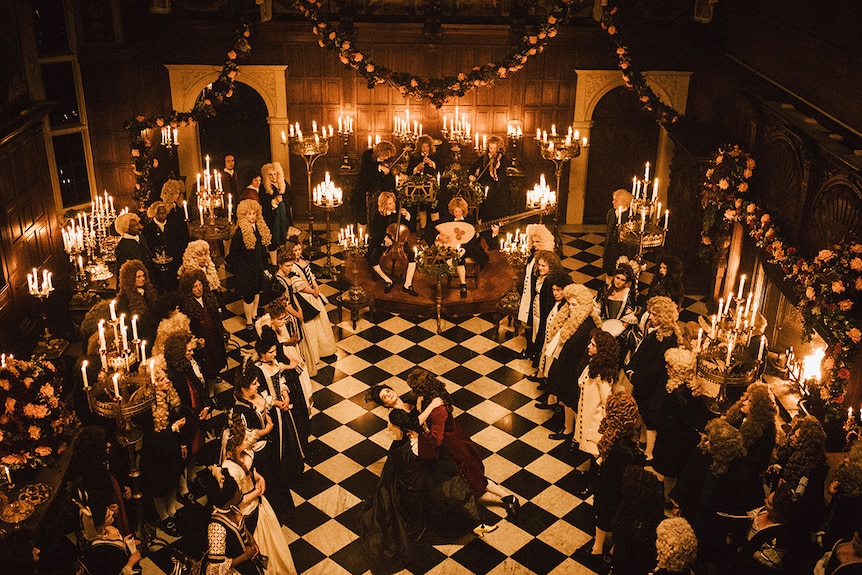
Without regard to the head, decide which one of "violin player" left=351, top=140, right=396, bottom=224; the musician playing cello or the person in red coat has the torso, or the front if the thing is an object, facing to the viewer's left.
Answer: the person in red coat

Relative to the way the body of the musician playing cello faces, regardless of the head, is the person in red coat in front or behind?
in front

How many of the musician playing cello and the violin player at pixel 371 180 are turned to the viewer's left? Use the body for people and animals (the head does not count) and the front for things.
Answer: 0

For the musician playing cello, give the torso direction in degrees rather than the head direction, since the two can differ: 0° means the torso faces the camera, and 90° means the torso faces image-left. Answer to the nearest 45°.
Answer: approximately 315°

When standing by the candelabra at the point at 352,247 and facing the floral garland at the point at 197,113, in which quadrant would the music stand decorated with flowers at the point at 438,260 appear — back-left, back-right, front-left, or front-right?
back-right

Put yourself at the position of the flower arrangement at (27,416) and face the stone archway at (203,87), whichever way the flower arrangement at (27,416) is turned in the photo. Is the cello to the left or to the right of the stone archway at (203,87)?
right

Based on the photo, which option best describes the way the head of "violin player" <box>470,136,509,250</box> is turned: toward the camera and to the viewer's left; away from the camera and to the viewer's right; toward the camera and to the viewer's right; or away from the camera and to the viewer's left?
toward the camera and to the viewer's left

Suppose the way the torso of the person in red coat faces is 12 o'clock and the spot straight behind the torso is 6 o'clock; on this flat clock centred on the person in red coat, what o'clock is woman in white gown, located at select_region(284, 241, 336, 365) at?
The woman in white gown is roughly at 2 o'clock from the person in red coat.

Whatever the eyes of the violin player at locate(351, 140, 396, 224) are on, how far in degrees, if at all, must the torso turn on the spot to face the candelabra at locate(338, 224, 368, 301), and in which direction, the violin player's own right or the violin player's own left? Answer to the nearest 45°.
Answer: approximately 45° to the violin player's own right

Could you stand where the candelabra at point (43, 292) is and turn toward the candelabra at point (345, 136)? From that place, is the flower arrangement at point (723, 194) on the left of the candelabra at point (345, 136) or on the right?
right

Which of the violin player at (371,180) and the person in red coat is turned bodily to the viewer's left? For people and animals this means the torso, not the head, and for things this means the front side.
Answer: the person in red coat

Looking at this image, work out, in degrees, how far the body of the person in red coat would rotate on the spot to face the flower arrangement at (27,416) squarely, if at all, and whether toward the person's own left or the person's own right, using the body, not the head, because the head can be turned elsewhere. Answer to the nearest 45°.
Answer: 0° — they already face it

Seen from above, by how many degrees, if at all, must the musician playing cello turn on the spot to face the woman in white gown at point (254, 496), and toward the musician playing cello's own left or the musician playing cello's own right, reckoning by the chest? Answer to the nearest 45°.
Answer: approximately 45° to the musician playing cello's own right

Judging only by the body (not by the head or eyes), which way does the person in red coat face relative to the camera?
to the viewer's left

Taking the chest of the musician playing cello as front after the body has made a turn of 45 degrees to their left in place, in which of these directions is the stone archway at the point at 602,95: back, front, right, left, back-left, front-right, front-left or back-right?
front-left

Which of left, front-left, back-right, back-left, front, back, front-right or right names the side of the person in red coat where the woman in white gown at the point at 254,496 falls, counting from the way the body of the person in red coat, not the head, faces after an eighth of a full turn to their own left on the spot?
front

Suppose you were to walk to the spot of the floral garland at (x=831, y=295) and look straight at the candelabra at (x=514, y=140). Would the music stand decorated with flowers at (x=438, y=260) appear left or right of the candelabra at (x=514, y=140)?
left
